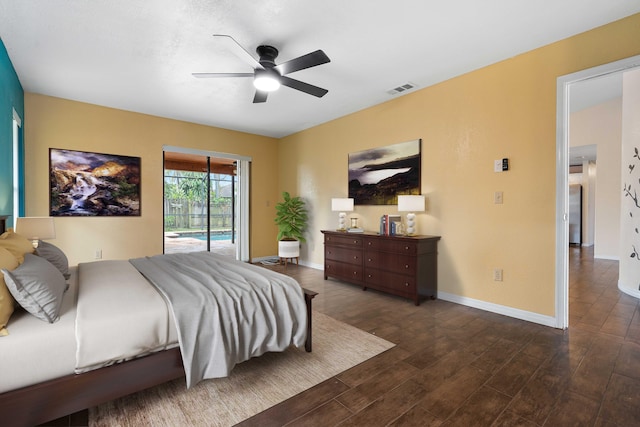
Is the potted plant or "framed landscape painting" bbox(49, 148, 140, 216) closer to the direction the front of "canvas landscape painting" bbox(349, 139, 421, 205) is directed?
the framed landscape painting

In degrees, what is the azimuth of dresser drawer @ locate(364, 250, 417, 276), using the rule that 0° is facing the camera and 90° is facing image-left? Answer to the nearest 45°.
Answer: approximately 45°

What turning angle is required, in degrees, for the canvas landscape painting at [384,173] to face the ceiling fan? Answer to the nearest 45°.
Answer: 0° — it already faces it

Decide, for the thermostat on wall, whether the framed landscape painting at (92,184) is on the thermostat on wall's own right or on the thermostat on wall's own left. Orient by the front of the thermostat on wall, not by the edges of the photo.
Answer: on the thermostat on wall's own right

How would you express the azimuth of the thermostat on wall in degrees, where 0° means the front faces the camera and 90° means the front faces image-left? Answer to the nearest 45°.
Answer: approximately 0°
